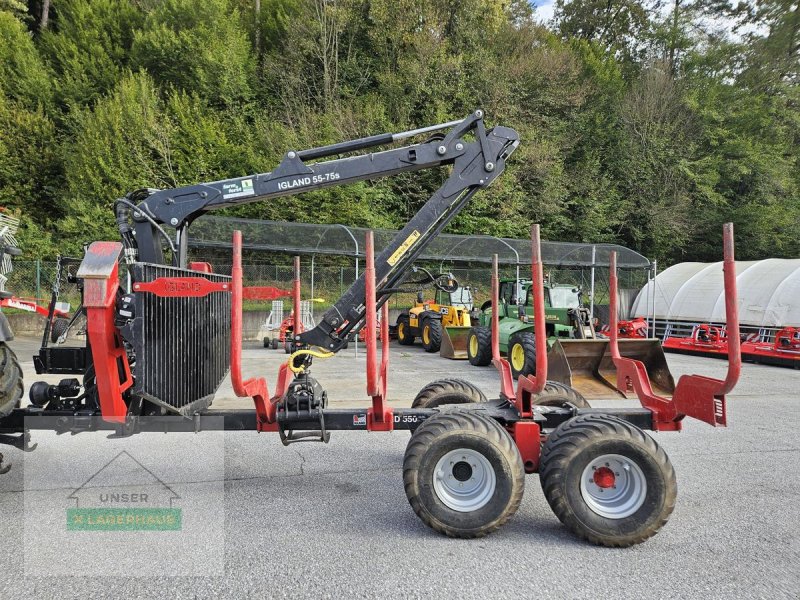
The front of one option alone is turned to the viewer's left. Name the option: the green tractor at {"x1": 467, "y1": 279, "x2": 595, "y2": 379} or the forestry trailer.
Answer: the forestry trailer

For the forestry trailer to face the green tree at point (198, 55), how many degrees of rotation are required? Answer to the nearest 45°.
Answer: approximately 90° to its right

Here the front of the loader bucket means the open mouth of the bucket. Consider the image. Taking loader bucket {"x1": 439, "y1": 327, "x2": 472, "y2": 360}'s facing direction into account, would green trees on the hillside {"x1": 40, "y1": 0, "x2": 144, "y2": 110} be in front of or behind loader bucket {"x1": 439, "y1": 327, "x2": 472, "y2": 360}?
behind

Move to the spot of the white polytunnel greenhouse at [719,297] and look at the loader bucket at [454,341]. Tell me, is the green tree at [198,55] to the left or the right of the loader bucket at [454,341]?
right

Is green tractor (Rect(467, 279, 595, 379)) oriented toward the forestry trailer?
no

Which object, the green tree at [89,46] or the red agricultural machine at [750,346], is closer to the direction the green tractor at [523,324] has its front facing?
the red agricultural machine

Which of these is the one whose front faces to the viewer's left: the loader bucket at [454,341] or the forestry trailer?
the forestry trailer

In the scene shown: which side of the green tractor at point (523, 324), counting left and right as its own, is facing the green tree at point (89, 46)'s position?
back

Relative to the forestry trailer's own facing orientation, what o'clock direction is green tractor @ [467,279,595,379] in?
The green tractor is roughly at 4 o'clock from the forestry trailer.

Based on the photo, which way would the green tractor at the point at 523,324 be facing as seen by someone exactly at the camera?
facing the viewer and to the right of the viewer

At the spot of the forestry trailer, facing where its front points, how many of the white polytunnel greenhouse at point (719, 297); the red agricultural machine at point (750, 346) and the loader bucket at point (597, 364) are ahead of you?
0

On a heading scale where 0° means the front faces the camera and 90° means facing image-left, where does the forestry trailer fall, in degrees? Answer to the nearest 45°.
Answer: approximately 90°

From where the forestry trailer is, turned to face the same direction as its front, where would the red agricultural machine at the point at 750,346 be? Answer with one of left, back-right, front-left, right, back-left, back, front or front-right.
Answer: back-right

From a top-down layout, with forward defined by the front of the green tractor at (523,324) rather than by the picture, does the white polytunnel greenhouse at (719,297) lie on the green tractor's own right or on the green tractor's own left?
on the green tractor's own left
